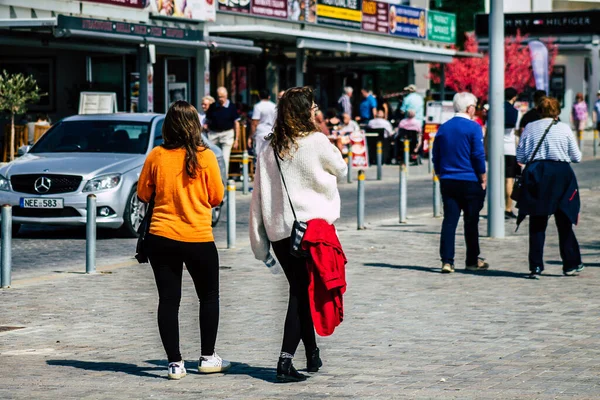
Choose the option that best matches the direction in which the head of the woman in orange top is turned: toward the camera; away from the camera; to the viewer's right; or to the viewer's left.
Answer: away from the camera

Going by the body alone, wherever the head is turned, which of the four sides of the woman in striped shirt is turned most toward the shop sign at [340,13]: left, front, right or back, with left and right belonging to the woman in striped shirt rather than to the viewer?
front

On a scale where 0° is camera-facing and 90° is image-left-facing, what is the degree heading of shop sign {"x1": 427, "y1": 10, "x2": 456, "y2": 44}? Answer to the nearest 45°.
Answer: approximately 315°

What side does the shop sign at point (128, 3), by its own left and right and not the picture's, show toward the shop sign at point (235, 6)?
left

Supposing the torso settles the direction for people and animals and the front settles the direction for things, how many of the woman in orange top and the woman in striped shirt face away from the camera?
2

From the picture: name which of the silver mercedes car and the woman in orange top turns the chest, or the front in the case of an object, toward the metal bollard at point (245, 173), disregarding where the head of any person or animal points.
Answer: the woman in orange top

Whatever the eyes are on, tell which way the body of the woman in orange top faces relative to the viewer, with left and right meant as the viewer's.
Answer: facing away from the viewer

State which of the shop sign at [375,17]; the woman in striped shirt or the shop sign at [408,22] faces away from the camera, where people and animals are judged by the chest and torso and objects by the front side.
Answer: the woman in striped shirt

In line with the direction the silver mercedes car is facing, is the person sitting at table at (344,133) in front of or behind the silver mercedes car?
behind

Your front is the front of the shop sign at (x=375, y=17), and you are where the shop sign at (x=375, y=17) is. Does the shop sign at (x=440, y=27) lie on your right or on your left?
on your left

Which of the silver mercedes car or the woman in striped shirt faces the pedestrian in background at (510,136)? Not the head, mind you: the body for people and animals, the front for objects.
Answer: the woman in striped shirt
